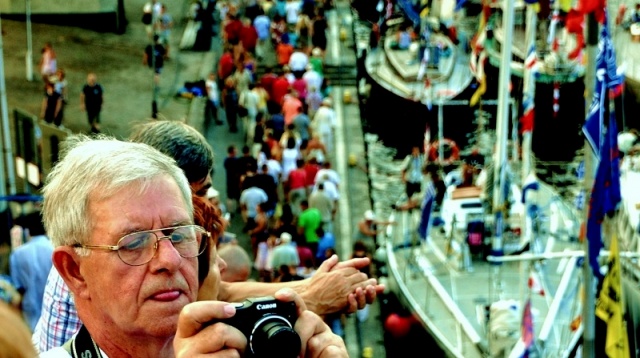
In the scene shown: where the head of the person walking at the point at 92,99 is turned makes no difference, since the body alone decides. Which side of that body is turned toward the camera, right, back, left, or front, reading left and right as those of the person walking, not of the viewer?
front

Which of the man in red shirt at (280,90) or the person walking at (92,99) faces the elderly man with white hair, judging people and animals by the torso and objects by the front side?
the person walking

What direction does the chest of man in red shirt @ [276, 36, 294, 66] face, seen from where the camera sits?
away from the camera

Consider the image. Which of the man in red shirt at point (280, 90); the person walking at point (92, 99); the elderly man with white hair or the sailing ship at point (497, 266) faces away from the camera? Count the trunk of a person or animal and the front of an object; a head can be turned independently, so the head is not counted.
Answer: the man in red shirt

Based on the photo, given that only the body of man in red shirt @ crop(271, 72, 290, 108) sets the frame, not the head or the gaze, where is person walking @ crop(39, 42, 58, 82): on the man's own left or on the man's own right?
on the man's own left

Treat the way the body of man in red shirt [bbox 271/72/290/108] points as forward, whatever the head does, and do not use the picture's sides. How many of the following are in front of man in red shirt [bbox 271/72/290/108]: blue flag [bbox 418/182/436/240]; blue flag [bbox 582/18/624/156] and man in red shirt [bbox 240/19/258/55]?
1

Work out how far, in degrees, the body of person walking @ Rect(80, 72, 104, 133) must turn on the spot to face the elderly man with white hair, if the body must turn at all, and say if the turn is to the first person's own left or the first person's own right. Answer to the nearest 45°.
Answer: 0° — they already face them

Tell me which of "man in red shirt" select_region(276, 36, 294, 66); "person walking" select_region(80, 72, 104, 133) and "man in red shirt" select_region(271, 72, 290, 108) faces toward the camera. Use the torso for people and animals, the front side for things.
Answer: the person walking

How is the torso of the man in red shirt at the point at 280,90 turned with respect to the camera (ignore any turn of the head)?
away from the camera

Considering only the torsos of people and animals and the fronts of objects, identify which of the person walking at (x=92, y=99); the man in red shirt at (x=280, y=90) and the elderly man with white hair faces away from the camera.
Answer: the man in red shirt

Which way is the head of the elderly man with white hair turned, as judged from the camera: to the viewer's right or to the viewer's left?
to the viewer's right
